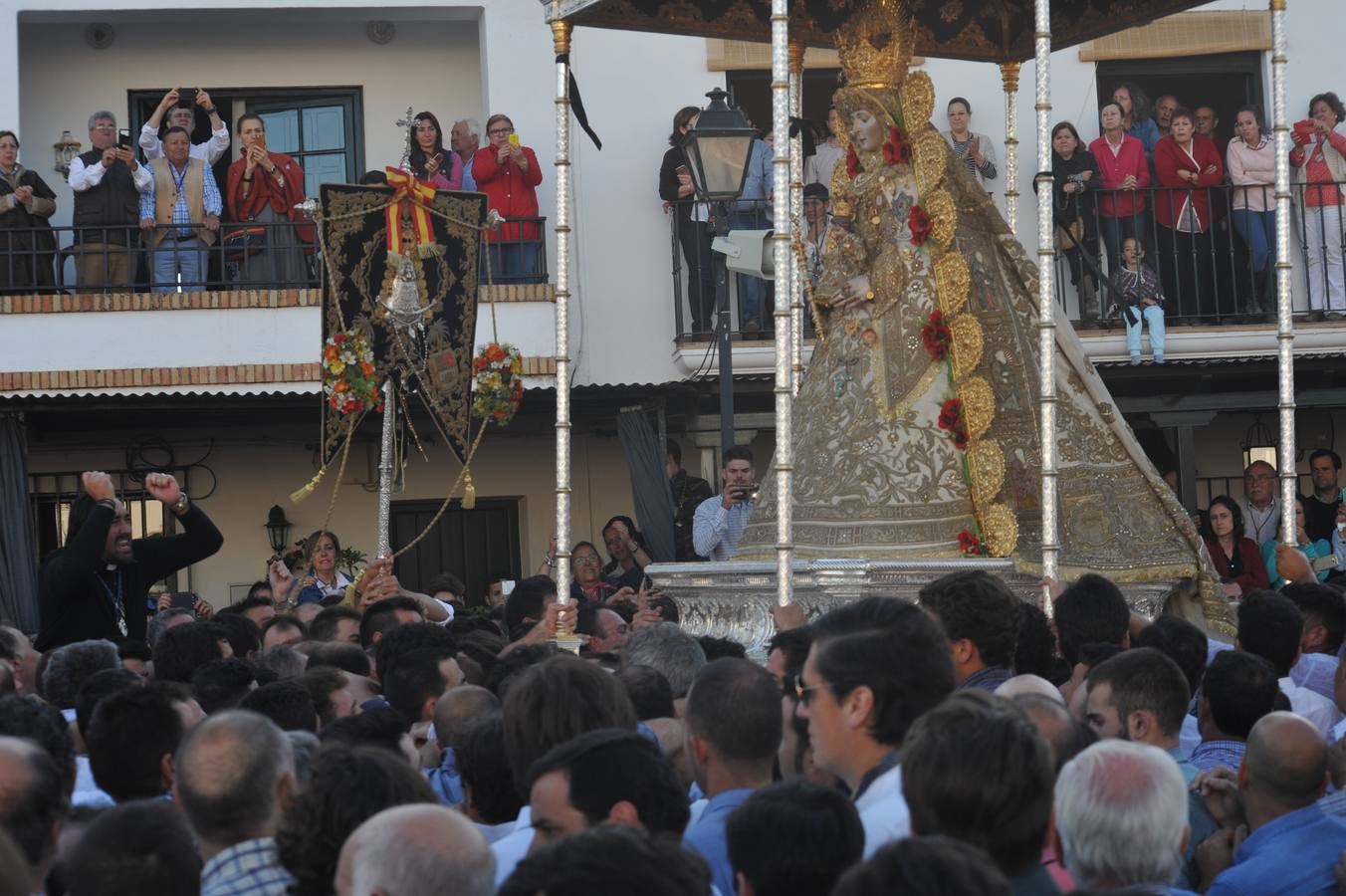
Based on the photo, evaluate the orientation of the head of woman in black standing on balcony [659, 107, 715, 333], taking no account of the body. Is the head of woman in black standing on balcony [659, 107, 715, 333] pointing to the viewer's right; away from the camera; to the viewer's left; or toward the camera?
to the viewer's right

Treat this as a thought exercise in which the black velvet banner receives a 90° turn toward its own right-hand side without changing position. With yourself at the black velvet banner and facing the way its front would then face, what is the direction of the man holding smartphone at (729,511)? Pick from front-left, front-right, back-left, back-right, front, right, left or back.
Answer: back

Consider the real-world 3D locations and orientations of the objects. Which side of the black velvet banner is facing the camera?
front

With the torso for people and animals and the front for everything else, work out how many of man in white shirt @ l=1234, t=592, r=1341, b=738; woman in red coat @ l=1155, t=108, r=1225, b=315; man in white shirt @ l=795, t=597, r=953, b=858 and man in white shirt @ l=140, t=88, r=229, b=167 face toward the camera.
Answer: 2

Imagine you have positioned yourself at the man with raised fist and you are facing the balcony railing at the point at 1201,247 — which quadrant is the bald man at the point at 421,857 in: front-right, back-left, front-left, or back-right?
back-right

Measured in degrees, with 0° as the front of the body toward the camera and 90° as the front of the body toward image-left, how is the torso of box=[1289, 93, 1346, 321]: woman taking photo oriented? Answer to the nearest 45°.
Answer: approximately 45°

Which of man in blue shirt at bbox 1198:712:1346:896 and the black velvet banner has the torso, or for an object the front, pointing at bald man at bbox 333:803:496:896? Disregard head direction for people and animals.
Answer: the black velvet banner

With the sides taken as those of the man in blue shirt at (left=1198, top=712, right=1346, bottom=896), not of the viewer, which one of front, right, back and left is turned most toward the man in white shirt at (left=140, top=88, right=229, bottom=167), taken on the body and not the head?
front

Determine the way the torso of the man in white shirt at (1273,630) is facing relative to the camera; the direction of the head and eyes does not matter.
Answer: away from the camera

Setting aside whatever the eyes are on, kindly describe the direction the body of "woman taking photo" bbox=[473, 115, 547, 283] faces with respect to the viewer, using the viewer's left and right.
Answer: facing the viewer

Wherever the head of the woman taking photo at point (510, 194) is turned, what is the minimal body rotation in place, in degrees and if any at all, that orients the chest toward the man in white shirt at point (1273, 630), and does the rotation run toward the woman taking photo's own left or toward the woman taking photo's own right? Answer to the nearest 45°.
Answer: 0° — they already face them

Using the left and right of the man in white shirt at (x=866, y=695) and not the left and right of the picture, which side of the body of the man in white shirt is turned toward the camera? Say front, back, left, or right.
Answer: left

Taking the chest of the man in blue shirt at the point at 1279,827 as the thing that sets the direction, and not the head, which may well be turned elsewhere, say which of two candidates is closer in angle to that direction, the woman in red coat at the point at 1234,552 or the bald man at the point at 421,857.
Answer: the woman in red coat
